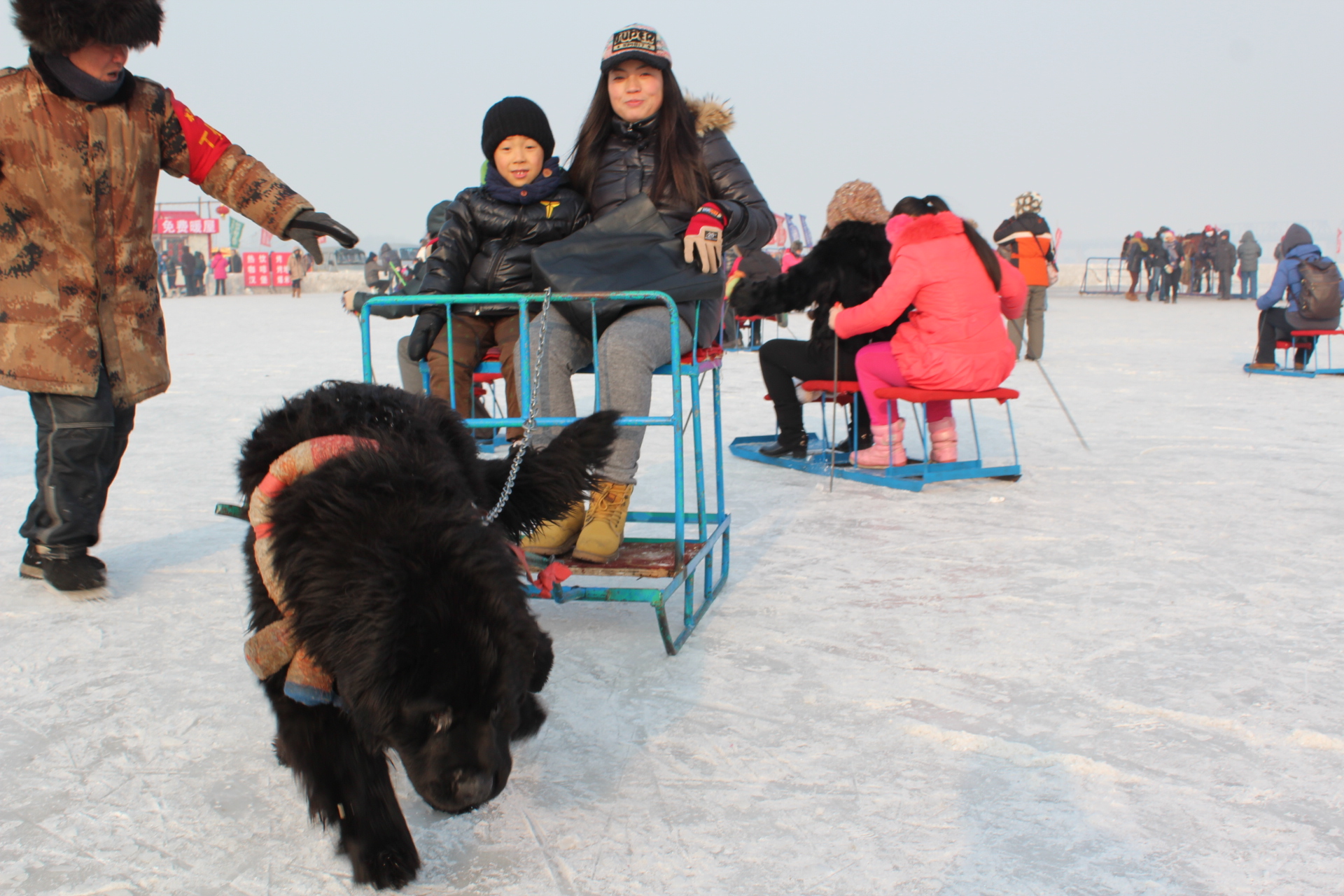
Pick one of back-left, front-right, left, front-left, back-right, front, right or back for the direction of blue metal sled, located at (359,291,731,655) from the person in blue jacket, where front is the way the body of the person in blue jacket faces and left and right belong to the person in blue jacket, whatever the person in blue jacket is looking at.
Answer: left

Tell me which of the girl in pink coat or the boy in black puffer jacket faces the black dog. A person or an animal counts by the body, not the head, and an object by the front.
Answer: the boy in black puffer jacket

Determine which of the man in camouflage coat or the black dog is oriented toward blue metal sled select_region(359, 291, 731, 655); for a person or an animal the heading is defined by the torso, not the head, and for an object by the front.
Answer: the man in camouflage coat

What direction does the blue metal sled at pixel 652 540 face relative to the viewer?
toward the camera

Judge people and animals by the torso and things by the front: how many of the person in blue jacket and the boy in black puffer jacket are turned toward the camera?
1

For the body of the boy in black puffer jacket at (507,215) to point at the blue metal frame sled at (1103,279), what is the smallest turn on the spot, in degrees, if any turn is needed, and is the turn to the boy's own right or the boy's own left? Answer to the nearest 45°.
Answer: approximately 135° to the boy's own left

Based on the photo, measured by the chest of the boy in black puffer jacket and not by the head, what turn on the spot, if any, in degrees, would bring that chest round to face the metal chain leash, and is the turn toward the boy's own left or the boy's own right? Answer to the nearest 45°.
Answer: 0° — they already face it

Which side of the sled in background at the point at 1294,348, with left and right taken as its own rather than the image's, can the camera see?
left

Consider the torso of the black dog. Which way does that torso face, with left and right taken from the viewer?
facing the viewer

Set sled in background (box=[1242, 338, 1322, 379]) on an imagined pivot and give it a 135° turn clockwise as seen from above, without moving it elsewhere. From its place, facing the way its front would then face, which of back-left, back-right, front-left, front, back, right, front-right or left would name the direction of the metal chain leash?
back-right

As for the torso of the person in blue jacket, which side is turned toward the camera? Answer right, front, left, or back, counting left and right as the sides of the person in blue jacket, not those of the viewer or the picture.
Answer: left

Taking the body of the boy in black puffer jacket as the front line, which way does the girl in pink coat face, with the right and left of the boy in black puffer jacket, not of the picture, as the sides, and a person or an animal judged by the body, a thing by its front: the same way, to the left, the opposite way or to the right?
the opposite way

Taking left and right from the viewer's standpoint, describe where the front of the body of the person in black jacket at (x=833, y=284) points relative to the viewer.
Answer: facing to the left of the viewer

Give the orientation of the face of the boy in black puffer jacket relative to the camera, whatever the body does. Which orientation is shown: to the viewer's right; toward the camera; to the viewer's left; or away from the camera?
toward the camera

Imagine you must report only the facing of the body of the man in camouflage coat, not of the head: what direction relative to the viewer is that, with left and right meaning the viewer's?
facing the viewer and to the right of the viewer

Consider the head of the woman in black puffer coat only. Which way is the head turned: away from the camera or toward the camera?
toward the camera

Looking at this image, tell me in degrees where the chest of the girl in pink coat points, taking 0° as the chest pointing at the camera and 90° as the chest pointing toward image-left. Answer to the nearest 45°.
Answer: approximately 135°

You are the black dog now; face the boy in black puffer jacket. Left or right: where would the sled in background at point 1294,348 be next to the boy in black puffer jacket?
right
